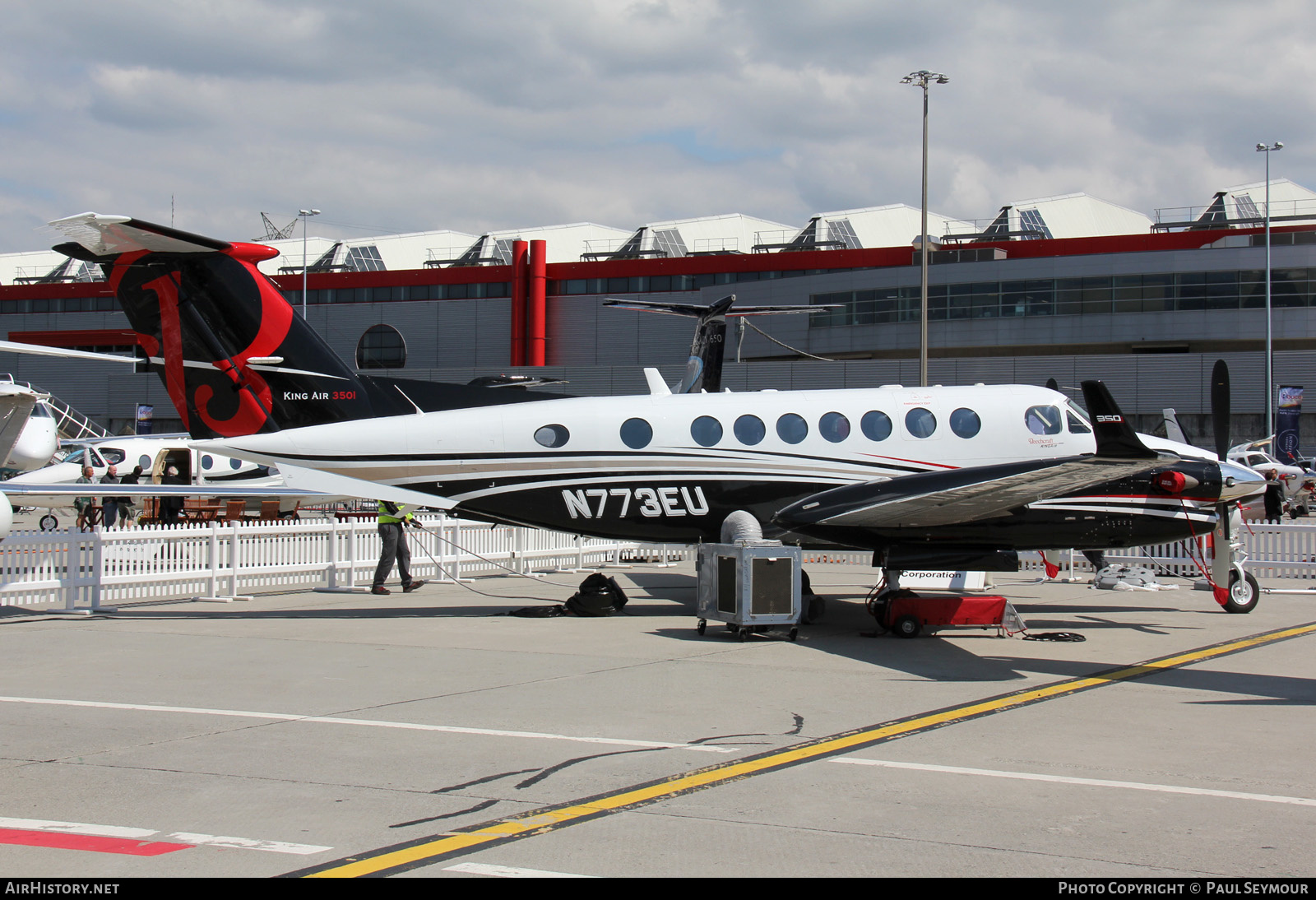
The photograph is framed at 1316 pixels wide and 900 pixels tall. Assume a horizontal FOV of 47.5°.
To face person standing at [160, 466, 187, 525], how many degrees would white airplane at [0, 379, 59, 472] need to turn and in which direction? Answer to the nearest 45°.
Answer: approximately 45° to its left

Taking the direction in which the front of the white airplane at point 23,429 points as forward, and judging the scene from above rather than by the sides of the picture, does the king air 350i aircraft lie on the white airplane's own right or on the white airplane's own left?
on the white airplane's own right

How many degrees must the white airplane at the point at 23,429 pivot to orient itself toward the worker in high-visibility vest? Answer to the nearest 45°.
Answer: approximately 45° to its right
